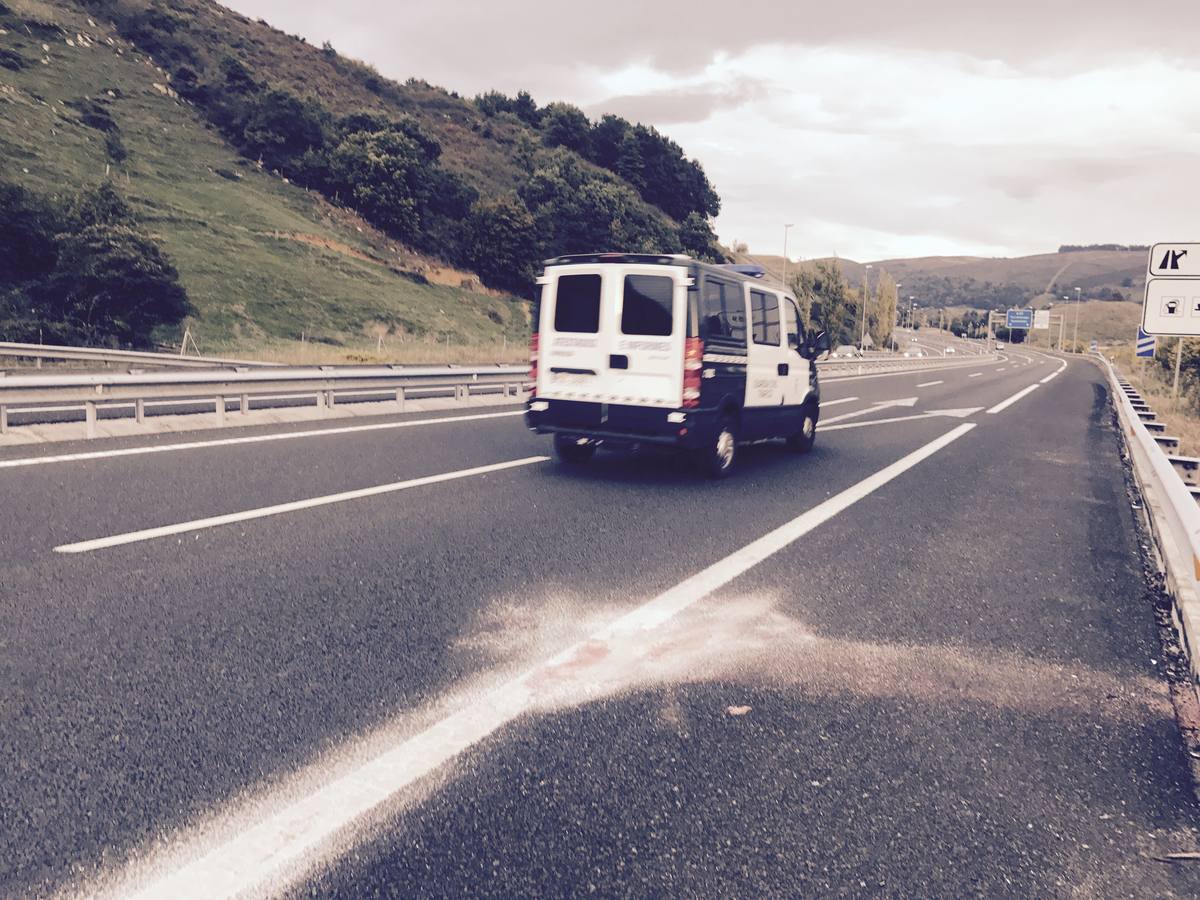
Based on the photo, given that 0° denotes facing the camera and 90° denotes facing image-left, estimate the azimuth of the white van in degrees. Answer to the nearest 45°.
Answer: approximately 225°

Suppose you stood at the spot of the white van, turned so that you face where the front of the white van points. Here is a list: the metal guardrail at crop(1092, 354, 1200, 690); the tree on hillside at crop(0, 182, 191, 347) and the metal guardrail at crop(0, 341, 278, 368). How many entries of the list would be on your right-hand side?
1

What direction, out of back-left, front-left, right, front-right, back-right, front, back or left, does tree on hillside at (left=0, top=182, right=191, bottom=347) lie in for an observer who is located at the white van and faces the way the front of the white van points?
left

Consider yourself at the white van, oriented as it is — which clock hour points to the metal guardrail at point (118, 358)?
The metal guardrail is roughly at 9 o'clock from the white van.

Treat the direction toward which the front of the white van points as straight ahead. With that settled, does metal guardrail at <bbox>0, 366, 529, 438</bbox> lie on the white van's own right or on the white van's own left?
on the white van's own left
